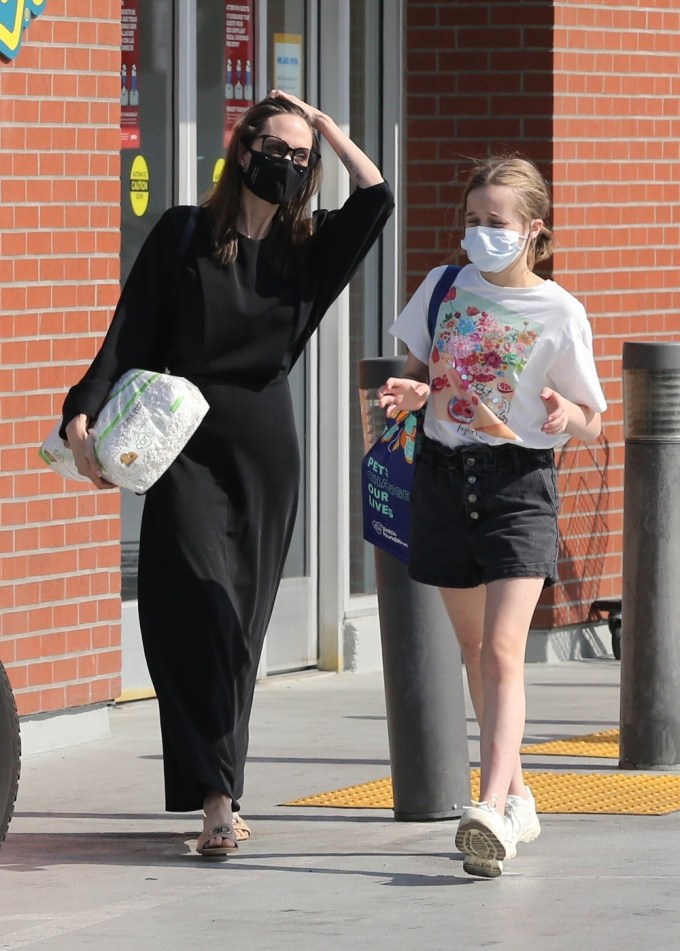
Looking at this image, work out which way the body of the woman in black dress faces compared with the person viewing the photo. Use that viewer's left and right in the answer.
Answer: facing the viewer

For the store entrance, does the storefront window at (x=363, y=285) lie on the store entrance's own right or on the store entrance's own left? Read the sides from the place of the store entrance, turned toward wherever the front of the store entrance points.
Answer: on the store entrance's own left

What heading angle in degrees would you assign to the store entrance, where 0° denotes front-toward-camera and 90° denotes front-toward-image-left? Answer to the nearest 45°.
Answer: approximately 315°

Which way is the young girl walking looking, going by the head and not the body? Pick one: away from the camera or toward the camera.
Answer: toward the camera

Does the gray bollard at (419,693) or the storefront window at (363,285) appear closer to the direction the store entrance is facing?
the gray bollard

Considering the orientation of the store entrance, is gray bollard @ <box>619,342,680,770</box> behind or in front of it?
in front

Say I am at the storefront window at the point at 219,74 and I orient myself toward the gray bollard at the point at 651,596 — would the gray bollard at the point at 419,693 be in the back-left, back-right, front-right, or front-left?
front-right

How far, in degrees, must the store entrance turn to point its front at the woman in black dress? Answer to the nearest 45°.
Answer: approximately 45° to its right

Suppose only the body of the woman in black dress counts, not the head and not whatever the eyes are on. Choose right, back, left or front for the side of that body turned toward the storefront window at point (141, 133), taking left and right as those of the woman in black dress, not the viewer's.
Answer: back

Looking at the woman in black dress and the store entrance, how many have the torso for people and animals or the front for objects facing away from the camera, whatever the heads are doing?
0

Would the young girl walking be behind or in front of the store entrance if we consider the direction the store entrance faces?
in front
